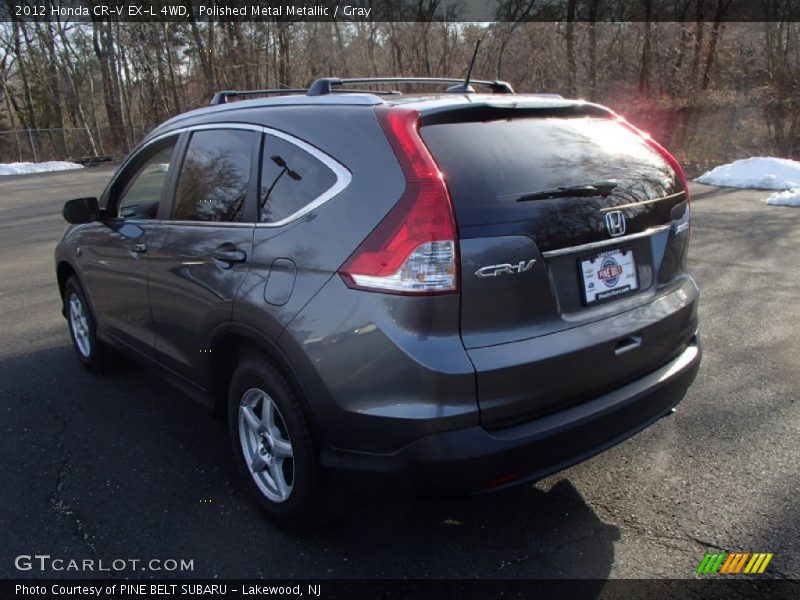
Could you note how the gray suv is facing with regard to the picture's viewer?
facing away from the viewer and to the left of the viewer
